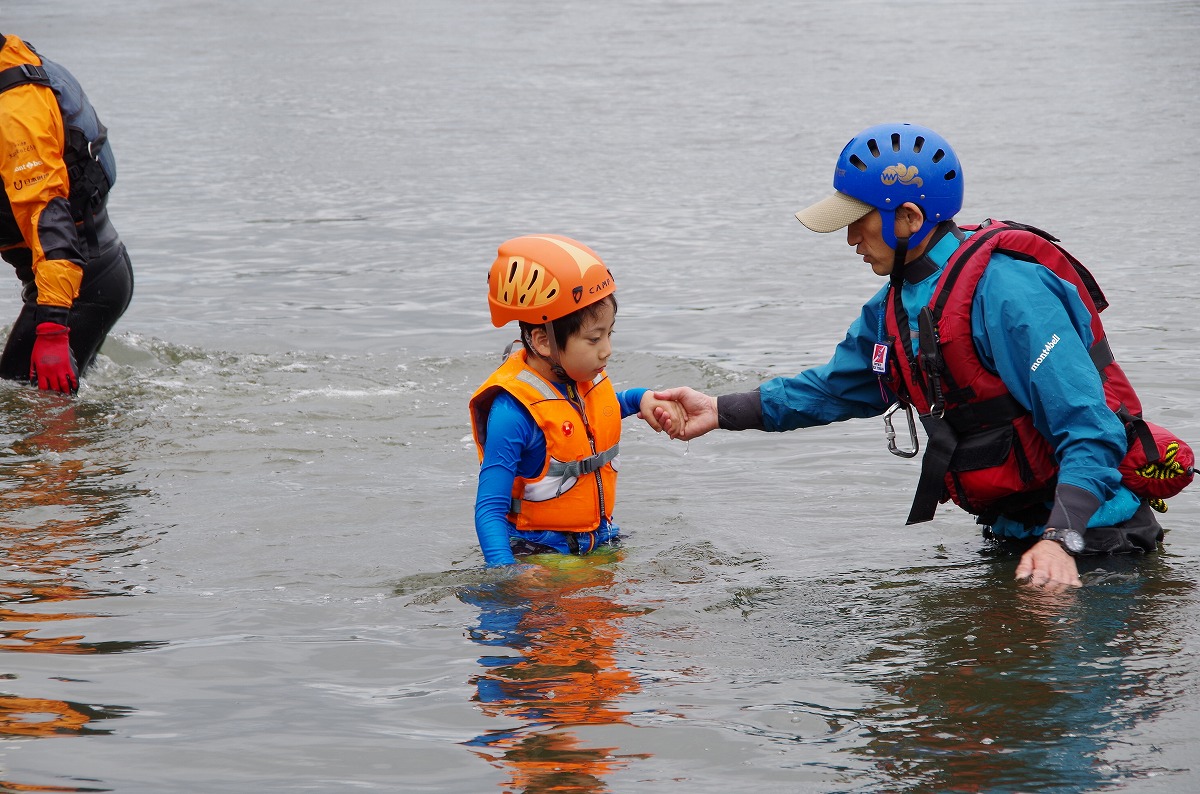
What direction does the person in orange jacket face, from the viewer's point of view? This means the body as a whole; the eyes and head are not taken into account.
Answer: to the viewer's left

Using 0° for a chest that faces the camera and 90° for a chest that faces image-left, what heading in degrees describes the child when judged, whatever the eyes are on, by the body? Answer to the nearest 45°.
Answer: approximately 315°

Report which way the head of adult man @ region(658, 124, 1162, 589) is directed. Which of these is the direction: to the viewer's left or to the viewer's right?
to the viewer's left

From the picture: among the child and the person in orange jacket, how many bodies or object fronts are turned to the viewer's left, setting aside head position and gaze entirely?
1

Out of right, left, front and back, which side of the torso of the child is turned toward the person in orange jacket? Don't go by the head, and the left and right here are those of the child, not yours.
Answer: back

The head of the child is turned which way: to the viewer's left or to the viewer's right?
to the viewer's right

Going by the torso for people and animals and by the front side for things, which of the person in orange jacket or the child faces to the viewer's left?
the person in orange jacket

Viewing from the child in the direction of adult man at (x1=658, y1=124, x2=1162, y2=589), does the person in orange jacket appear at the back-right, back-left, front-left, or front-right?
back-left

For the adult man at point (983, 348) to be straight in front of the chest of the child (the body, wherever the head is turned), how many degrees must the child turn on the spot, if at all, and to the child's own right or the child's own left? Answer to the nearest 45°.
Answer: approximately 45° to the child's own left

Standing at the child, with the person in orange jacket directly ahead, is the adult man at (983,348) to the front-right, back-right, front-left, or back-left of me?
back-right

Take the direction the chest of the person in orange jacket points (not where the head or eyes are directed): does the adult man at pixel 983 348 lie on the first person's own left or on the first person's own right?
on the first person's own left
